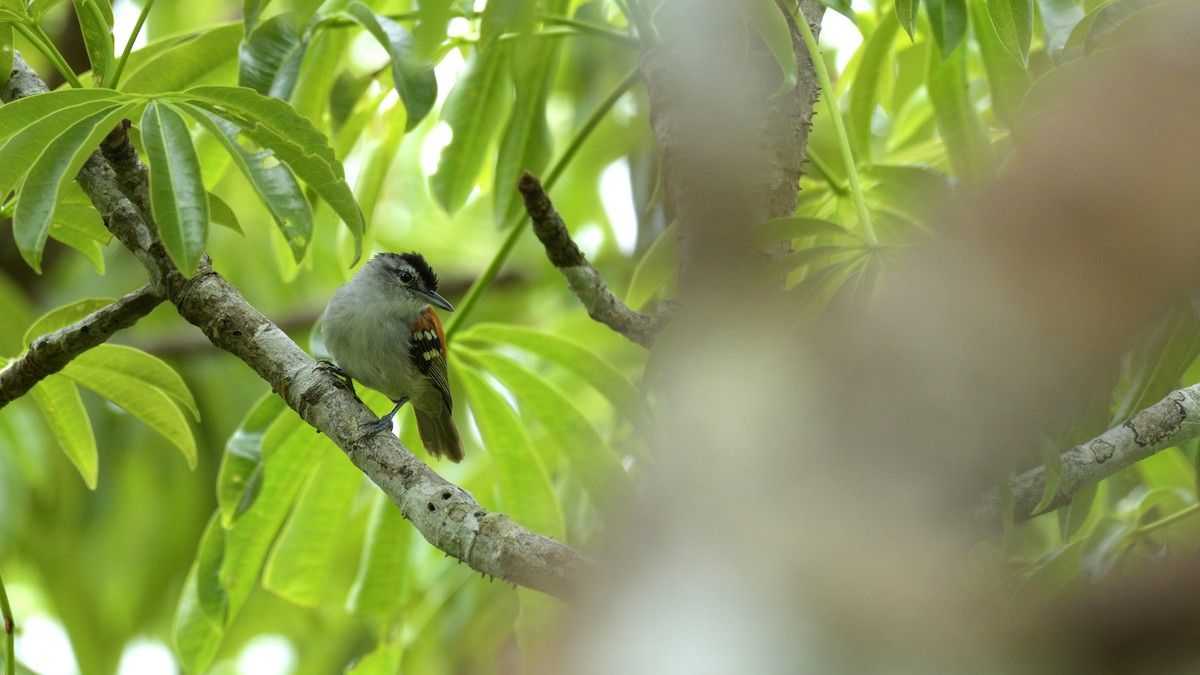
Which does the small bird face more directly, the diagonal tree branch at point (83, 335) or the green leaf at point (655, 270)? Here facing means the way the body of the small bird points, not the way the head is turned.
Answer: the diagonal tree branch

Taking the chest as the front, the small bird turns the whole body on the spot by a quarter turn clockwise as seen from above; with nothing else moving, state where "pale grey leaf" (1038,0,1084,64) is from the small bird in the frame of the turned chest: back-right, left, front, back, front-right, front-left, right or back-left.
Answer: back

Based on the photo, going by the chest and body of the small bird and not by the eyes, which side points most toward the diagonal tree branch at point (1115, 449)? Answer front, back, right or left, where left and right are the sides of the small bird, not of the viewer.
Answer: left

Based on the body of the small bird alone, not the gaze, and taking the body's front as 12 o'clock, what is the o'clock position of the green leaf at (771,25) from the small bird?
The green leaf is roughly at 10 o'clock from the small bird.

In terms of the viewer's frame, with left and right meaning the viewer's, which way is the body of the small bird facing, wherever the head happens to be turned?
facing the viewer and to the left of the viewer

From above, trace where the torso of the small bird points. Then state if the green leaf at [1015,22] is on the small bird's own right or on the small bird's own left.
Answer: on the small bird's own left

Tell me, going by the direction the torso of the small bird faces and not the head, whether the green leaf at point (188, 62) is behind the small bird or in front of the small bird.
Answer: in front

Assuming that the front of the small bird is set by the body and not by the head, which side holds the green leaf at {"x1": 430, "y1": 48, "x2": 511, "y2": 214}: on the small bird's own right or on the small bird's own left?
on the small bird's own left

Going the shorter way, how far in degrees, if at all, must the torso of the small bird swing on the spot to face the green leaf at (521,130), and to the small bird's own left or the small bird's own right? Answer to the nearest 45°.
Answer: approximately 45° to the small bird's own left

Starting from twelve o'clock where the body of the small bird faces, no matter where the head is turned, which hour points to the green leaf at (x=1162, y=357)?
The green leaf is roughly at 7 o'clock from the small bird.

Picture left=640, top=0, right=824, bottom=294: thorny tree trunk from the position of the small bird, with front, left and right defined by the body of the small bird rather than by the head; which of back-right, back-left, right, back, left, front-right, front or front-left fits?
back-left

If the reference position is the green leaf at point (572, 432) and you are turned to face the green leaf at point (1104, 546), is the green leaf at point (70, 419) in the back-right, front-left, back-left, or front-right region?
back-right
